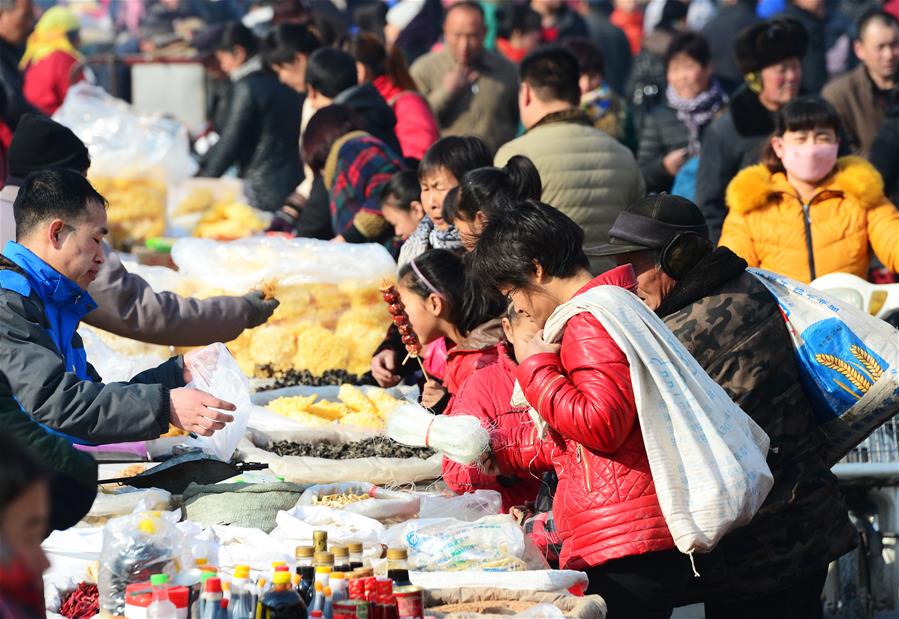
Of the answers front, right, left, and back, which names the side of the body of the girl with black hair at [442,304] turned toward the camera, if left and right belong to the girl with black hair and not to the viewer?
left

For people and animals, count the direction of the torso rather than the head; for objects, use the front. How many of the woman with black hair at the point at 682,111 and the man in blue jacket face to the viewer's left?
0

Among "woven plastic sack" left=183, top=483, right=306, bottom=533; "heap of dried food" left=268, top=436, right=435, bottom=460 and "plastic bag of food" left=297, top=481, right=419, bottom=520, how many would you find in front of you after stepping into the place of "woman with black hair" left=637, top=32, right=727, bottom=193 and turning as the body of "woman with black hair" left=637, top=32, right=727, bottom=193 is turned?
3

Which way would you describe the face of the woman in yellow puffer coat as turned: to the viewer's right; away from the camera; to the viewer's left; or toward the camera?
toward the camera

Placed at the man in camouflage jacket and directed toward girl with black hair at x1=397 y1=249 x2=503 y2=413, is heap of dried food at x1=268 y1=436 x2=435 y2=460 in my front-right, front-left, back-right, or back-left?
front-left

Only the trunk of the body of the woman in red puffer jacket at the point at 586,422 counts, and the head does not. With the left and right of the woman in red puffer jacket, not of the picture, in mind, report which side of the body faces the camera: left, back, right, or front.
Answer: left

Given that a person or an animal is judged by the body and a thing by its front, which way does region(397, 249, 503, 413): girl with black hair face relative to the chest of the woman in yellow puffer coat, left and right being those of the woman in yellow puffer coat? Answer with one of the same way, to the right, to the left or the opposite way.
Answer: to the right

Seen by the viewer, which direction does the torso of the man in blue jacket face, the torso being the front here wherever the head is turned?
to the viewer's right

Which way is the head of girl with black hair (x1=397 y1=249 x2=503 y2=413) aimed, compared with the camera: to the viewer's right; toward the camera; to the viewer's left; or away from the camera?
to the viewer's left

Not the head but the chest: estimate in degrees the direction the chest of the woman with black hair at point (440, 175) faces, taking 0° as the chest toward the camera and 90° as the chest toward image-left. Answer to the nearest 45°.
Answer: approximately 45°

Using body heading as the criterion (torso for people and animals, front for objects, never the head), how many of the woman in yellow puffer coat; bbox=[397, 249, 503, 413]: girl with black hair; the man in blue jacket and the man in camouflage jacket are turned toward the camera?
1

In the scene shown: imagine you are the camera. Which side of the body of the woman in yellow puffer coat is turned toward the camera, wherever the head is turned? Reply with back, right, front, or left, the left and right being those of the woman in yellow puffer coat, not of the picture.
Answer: front

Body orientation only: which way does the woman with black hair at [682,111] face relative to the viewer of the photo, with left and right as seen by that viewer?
facing the viewer
